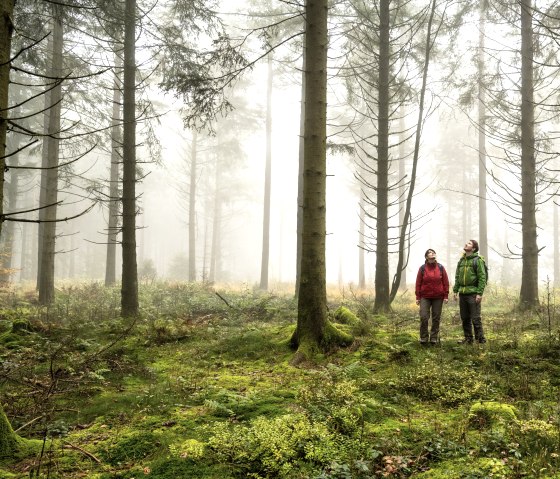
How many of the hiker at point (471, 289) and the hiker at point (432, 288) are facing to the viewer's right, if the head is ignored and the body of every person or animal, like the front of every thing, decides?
0

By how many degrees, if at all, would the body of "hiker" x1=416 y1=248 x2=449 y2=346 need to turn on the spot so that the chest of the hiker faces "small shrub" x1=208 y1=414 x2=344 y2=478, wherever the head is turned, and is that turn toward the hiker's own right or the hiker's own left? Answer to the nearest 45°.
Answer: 0° — they already face it

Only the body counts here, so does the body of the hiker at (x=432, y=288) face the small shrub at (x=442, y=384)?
yes

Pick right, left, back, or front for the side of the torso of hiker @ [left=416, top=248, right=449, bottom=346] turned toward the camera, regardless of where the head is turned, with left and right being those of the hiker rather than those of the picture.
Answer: front

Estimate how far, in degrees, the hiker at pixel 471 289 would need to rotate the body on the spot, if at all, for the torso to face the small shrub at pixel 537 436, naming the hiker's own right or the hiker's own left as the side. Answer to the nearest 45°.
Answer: approximately 45° to the hiker's own left

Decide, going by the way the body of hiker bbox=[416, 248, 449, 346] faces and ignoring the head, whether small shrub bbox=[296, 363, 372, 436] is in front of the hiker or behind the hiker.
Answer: in front

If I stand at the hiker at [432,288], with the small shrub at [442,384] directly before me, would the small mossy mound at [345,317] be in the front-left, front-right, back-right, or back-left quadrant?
back-right

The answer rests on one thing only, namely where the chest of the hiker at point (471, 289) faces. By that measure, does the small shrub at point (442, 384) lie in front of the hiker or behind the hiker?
in front

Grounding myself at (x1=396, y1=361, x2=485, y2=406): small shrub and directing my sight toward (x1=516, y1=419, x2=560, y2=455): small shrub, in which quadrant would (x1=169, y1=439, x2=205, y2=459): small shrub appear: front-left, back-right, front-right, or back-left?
front-right
